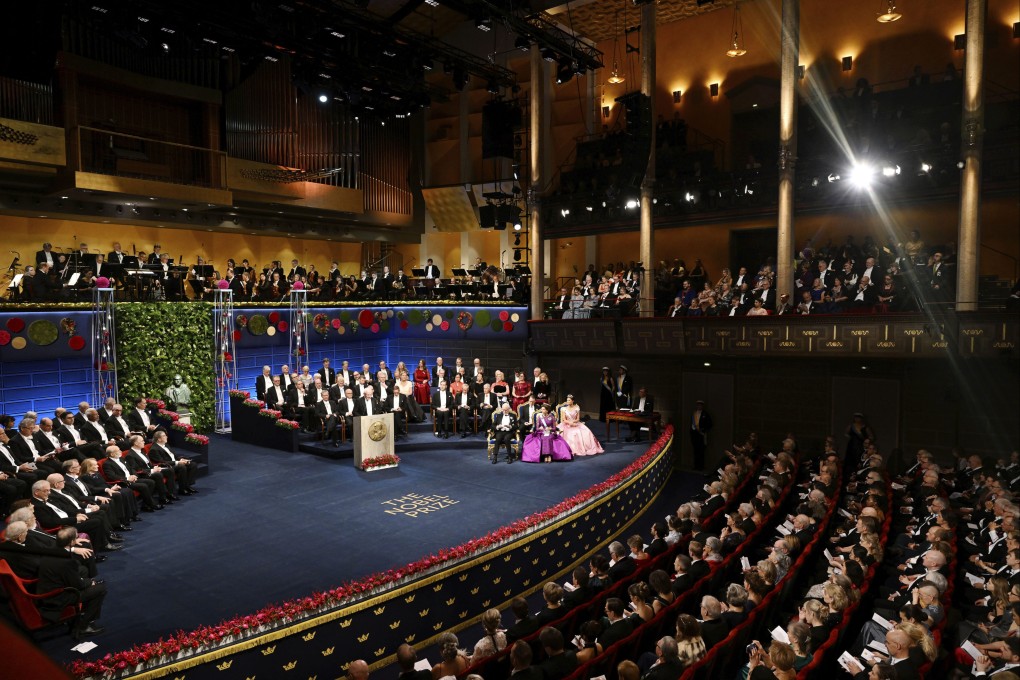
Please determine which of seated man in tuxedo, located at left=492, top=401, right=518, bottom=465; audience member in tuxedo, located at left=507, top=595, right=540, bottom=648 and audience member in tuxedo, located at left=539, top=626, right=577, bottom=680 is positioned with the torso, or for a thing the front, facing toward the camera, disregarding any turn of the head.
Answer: seated man in tuxedo, located at left=492, top=401, right=518, bottom=465

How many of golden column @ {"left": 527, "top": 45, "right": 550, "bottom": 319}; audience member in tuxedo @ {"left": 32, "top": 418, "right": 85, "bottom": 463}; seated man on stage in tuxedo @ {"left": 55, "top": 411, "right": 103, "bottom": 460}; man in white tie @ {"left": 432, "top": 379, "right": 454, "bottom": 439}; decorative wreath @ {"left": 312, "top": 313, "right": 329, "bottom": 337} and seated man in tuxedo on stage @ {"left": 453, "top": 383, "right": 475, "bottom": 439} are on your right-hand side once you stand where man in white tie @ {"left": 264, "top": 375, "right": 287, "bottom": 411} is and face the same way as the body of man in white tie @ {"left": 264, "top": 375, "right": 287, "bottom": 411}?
2

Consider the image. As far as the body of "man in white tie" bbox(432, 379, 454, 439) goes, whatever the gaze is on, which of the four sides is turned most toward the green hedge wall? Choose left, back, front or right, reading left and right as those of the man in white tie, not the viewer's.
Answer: right

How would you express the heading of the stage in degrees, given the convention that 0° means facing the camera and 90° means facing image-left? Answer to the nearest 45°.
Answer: approximately 315°

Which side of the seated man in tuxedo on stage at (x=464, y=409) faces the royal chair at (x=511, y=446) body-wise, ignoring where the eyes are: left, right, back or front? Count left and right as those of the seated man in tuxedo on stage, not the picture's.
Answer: front

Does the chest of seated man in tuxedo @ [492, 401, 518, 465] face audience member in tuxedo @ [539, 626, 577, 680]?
yes

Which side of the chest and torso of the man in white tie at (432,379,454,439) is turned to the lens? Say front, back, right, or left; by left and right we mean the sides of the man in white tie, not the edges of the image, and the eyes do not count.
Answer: front

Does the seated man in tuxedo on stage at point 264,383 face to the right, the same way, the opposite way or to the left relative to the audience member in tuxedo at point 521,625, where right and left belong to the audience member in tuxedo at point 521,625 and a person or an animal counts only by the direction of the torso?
the opposite way

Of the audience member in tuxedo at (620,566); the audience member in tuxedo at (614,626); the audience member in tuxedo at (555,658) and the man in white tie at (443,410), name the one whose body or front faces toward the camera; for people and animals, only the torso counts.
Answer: the man in white tie

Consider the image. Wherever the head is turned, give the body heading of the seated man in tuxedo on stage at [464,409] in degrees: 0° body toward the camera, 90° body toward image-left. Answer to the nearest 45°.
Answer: approximately 0°

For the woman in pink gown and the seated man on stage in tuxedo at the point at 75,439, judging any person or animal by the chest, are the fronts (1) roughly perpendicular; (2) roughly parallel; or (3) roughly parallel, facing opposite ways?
roughly perpendicular

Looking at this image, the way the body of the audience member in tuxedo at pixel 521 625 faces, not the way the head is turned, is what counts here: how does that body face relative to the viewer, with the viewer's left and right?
facing away from the viewer and to the left of the viewer

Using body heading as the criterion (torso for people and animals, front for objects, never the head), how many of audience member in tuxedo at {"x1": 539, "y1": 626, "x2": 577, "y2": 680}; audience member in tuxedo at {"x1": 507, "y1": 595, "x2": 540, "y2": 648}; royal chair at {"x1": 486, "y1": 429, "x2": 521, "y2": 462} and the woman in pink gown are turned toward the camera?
2

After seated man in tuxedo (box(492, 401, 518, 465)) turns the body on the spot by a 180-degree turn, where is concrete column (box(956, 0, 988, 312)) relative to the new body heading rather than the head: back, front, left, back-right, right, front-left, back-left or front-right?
right

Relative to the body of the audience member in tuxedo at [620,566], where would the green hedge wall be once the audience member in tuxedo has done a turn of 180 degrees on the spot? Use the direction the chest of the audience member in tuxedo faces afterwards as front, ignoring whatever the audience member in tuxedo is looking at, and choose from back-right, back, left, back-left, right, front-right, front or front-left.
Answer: back

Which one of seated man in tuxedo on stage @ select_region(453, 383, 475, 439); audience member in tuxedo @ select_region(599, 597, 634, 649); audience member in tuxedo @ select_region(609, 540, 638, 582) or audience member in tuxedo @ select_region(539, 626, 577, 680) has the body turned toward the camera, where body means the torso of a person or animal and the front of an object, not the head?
seated man in tuxedo on stage @ select_region(453, 383, 475, 439)

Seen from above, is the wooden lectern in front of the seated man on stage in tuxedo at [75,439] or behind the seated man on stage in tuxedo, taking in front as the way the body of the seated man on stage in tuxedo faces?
in front

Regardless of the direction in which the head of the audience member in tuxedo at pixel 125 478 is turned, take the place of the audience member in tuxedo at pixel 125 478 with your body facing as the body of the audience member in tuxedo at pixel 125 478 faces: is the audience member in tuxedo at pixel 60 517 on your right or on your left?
on your right

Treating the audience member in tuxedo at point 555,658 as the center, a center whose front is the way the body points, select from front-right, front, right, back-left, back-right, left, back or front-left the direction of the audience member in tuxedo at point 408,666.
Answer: front-left
